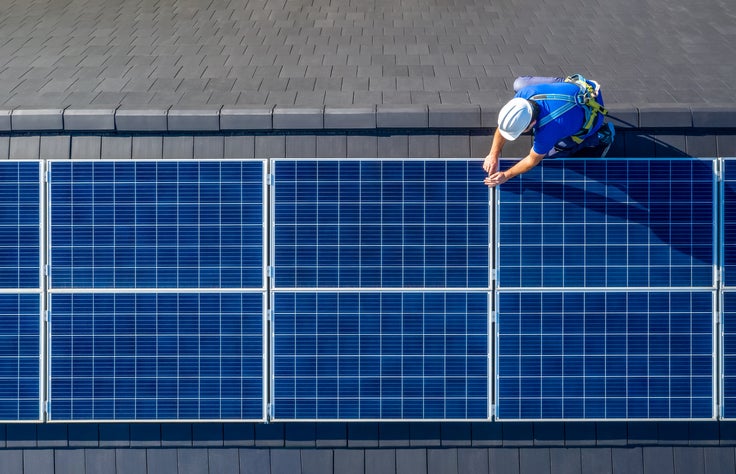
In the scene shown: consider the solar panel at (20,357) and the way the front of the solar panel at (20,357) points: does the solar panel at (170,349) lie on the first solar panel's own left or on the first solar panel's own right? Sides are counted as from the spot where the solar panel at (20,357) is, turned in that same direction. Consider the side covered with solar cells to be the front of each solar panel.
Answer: on the first solar panel's own left

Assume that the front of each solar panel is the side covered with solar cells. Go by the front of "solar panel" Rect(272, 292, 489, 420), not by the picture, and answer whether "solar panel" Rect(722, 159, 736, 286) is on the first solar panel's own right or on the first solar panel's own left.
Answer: on the first solar panel's own left

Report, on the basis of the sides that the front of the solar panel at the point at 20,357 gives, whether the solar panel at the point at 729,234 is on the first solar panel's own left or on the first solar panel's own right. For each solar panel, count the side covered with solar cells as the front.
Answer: on the first solar panel's own left

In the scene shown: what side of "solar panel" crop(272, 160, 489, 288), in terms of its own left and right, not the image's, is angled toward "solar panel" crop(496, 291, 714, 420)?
left

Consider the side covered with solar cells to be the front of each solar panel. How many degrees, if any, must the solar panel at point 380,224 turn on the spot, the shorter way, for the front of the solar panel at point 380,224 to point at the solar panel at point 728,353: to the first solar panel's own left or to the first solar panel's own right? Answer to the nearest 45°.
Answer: approximately 90° to the first solar panel's own left

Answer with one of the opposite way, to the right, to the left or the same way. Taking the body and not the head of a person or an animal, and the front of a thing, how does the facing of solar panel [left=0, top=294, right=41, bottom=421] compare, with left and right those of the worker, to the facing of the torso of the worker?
to the left

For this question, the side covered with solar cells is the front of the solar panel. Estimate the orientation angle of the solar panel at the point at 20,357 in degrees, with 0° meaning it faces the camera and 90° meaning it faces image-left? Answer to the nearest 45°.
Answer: approximately 0°

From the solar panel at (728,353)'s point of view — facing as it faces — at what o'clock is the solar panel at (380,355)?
the solar panel at (380,355) is roughly at 2 o'clock from the solar panel at (728,353).
